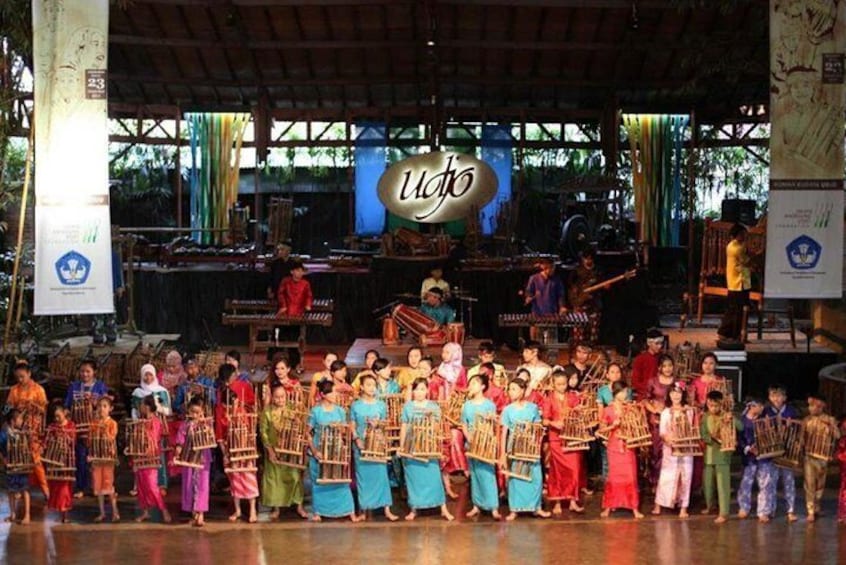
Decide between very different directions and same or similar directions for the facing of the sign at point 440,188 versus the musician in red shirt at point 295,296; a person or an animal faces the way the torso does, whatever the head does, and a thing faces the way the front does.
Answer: same or similar directions

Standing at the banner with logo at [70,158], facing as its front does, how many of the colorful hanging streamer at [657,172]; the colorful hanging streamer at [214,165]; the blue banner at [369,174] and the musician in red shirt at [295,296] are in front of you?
0

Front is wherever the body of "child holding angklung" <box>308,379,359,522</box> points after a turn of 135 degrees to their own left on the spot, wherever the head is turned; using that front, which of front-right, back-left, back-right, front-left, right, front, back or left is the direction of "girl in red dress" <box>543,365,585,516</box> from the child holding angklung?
front-right

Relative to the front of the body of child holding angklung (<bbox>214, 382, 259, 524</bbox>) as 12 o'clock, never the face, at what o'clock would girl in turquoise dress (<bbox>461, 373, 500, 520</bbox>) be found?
The girl in turquoise dress is roughly at 9 o'clock from the child holding angklung.

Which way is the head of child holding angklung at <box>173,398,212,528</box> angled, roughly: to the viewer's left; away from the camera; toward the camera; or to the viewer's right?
toward the camera

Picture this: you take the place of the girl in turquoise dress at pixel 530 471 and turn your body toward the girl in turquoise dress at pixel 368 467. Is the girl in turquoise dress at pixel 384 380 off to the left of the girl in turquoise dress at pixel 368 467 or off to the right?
right

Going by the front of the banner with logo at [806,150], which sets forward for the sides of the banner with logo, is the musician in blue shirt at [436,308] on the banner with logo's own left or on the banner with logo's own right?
on the banner with logo's own right

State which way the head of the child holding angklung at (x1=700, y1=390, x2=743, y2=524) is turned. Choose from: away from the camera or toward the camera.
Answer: toward the camera

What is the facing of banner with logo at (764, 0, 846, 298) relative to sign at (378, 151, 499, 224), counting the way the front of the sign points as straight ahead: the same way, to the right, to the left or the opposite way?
the same way

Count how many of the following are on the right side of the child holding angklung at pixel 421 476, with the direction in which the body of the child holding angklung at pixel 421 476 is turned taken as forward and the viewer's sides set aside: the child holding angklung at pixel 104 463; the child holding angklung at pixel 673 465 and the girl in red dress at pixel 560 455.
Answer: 1

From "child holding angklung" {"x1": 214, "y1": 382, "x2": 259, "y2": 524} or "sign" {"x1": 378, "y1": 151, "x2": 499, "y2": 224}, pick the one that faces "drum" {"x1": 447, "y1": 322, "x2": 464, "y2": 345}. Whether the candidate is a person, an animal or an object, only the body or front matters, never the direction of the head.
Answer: the sign

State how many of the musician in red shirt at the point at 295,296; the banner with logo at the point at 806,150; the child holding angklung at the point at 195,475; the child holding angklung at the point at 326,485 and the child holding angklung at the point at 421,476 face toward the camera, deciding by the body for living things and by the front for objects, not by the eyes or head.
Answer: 5

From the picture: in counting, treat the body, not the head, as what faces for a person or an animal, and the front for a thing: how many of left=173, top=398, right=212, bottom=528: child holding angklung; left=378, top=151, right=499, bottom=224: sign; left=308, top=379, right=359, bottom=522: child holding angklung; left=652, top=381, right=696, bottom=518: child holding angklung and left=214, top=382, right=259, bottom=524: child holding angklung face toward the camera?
5

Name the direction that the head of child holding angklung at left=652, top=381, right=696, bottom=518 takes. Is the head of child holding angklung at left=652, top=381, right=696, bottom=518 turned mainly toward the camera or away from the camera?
toward the camera

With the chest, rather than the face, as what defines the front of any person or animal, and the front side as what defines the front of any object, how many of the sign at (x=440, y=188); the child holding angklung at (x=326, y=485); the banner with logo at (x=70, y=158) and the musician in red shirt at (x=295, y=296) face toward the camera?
4

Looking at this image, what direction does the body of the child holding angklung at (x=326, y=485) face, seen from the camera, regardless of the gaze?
toward the camera

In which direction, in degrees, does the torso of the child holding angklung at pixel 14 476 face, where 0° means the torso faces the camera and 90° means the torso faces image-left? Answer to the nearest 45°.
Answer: approximately 315°

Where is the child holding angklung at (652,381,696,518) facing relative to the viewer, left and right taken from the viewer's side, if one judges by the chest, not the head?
facing the viewer

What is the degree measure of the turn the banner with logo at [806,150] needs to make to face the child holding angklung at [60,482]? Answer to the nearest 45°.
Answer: approximately 45° to its right

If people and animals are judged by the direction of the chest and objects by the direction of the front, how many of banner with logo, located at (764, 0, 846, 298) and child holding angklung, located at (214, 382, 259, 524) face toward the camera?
2

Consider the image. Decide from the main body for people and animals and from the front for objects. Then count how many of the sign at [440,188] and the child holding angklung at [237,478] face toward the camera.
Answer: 2
